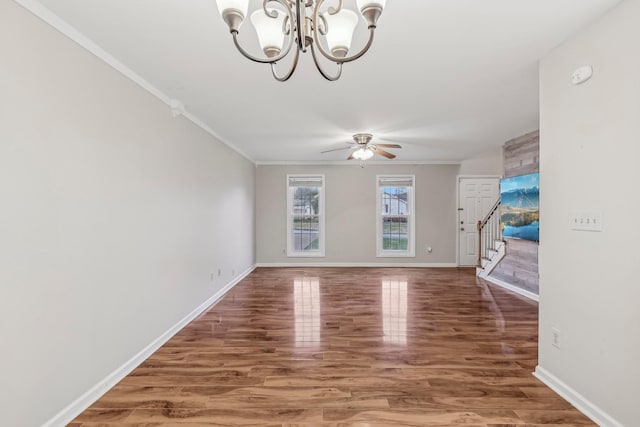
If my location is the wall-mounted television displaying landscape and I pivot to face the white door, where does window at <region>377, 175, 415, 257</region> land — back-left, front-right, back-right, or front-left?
front-left

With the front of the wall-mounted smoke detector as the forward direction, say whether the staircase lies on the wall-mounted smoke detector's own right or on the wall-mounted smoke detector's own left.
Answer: on the wall-mounted smoke detector's own right

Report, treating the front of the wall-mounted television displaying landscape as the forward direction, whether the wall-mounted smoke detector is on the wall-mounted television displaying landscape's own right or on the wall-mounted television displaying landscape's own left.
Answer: on the wall-mounted television displaying landscape's own left

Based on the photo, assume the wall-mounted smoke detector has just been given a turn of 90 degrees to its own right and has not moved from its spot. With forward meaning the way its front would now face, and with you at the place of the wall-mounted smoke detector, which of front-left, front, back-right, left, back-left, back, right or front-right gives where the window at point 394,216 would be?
front

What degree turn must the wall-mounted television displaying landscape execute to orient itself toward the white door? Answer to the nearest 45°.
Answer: approximately 90° to its right

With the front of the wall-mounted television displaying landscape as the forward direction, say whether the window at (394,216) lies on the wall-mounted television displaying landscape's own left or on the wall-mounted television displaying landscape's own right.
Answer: on the wall-mounted television displaying landscape's own right

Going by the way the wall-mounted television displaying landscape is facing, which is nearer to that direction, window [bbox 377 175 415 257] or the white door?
the window

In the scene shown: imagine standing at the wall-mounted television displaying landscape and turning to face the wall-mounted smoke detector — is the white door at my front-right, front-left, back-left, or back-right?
back-right

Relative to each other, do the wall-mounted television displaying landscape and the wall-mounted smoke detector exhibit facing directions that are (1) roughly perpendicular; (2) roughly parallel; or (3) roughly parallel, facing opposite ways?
roughly parallel

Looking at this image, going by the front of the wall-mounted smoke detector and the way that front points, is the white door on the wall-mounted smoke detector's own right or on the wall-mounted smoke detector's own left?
on the wall-mounted smoke detector's own right

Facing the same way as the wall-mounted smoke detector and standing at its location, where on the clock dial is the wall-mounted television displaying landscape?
The wall-mounted television displaying landscape is roughly at 4 o'clock from the wall-mounted smoke detector.

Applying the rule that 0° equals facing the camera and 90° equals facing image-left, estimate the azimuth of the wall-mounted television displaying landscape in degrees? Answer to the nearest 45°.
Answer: approximately 45°

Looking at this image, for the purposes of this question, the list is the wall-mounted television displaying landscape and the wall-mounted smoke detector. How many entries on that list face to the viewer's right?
0
